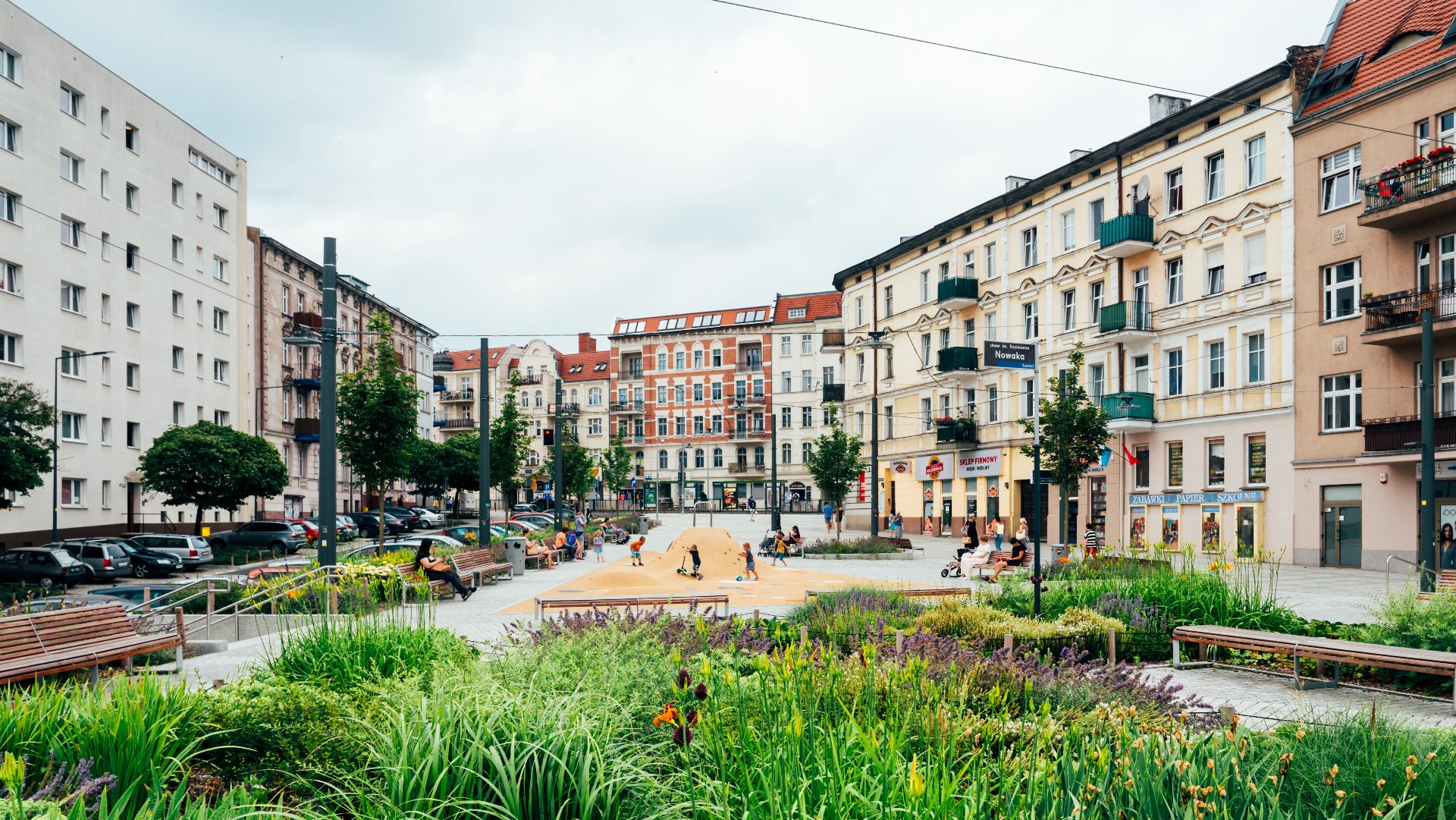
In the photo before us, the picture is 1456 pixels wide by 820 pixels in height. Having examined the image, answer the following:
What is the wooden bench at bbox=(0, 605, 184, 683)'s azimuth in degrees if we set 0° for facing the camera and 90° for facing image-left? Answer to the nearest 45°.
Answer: approximately 315°

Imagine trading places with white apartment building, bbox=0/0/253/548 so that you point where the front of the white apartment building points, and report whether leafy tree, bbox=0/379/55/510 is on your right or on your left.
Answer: on your right

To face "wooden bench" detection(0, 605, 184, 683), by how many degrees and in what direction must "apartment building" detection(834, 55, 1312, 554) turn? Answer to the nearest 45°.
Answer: approximately 45° to its left

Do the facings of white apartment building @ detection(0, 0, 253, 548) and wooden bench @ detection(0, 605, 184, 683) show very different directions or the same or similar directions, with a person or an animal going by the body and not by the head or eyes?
same or similar directions

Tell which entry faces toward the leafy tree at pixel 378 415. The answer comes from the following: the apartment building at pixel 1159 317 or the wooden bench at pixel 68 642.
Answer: the apartment building

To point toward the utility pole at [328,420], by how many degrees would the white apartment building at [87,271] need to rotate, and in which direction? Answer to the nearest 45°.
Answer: approximately 45° to its right

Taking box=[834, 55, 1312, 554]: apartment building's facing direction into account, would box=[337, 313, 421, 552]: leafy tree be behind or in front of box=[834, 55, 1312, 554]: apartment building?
in front

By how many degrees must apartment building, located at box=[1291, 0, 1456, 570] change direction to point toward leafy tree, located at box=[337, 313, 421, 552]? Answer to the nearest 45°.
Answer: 0° — it already faces it

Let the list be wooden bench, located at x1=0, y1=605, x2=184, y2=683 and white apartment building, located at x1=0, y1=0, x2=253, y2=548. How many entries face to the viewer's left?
0

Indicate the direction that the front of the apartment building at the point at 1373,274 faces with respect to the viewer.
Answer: facing the viewer and to the left of the viewer
